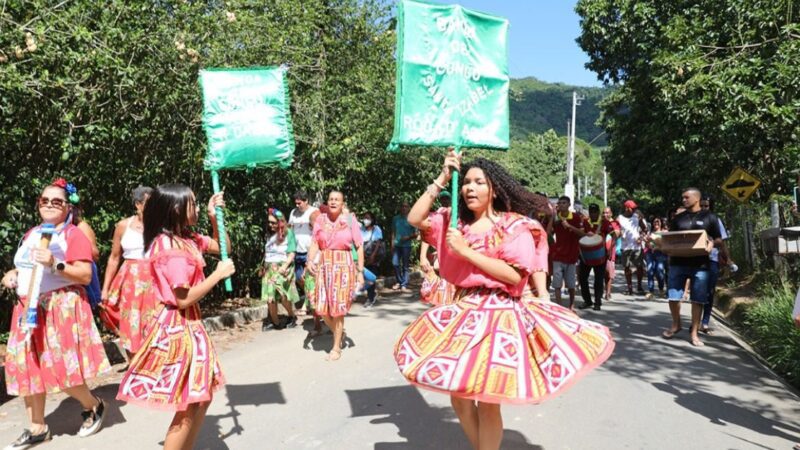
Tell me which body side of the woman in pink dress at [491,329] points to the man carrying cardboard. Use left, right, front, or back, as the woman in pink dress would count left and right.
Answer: back

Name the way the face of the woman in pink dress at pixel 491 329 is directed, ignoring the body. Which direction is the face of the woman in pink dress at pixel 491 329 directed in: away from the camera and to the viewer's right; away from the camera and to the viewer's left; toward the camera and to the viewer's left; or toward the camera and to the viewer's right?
toward the camera and to the viewer's left

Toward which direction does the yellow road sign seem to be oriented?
toward the camera

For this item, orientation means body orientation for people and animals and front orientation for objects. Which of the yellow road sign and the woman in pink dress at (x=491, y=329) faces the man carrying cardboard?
the yellow road sign

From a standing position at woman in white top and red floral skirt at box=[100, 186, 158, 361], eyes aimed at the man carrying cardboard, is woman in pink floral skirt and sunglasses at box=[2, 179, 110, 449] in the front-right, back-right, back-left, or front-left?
back-right

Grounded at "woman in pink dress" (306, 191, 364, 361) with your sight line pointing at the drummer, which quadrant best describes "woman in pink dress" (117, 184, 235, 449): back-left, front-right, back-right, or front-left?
back-right

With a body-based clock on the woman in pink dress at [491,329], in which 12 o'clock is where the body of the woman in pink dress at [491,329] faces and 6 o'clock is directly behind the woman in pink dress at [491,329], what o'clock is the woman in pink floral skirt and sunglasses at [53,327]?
the woman in pink floral skirt and sunglasses at [53,327] is roughly at 2 o'clock from the woman in pink dress at [491,329].

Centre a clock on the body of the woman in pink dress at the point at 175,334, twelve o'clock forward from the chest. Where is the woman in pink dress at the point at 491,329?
the woman in pink dress at the point at 491,329 is roughly at 1 o'clock from the woman in pink dress at the point at 175,334.

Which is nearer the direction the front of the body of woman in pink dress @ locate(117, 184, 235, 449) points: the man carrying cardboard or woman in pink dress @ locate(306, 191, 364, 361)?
the man carrying cardboard

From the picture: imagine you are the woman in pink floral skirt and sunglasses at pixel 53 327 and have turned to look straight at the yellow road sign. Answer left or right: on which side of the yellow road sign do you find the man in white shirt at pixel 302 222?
left
